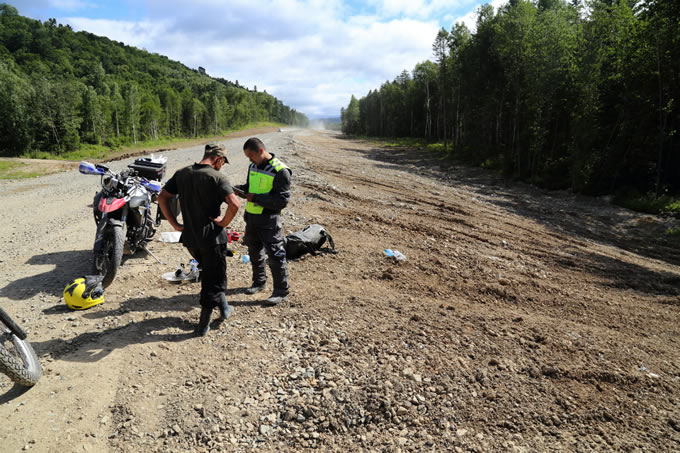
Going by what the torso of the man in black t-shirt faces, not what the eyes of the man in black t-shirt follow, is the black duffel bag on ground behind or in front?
in front

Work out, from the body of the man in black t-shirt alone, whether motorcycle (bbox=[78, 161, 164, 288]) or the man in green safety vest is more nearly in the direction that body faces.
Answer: the man in green safety vest

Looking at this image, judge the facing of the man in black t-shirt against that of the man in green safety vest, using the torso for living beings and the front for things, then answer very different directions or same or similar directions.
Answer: very different directions

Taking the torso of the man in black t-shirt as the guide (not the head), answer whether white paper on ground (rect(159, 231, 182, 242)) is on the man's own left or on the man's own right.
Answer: on the man's own left

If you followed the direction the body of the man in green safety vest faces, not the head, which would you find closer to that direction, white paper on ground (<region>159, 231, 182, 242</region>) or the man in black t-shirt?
the man in black t-shirt

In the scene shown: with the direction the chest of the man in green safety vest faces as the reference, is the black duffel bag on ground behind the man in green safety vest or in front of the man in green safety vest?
behind

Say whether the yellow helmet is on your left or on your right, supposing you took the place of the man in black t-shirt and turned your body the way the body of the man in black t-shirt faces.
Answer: on your left

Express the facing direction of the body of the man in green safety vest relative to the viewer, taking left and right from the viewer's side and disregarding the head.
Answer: facing the viewer and to the left of the viewer

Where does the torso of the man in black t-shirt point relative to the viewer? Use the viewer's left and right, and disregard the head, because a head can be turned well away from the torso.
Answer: facing away from the viewer and to the right of the viewer

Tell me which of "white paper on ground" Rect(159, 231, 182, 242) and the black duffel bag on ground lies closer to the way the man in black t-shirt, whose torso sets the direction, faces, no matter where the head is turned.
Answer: the black duffel bag on ground

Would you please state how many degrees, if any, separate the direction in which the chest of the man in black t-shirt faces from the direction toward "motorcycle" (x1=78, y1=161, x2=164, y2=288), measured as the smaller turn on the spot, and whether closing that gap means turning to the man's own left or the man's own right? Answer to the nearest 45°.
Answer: approximately 90° to the man's own left

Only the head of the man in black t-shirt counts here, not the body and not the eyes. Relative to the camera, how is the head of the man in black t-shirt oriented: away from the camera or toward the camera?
away from the camera

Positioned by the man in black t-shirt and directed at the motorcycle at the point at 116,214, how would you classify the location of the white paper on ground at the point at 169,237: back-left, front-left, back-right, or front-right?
front-right

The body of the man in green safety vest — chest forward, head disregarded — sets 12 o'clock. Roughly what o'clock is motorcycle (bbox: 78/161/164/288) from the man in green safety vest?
The motorcycle is roughly at 2 o'clock from the man in green safety vest.

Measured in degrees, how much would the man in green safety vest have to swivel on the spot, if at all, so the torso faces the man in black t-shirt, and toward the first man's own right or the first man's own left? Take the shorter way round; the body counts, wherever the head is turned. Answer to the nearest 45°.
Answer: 0° — they already face them
